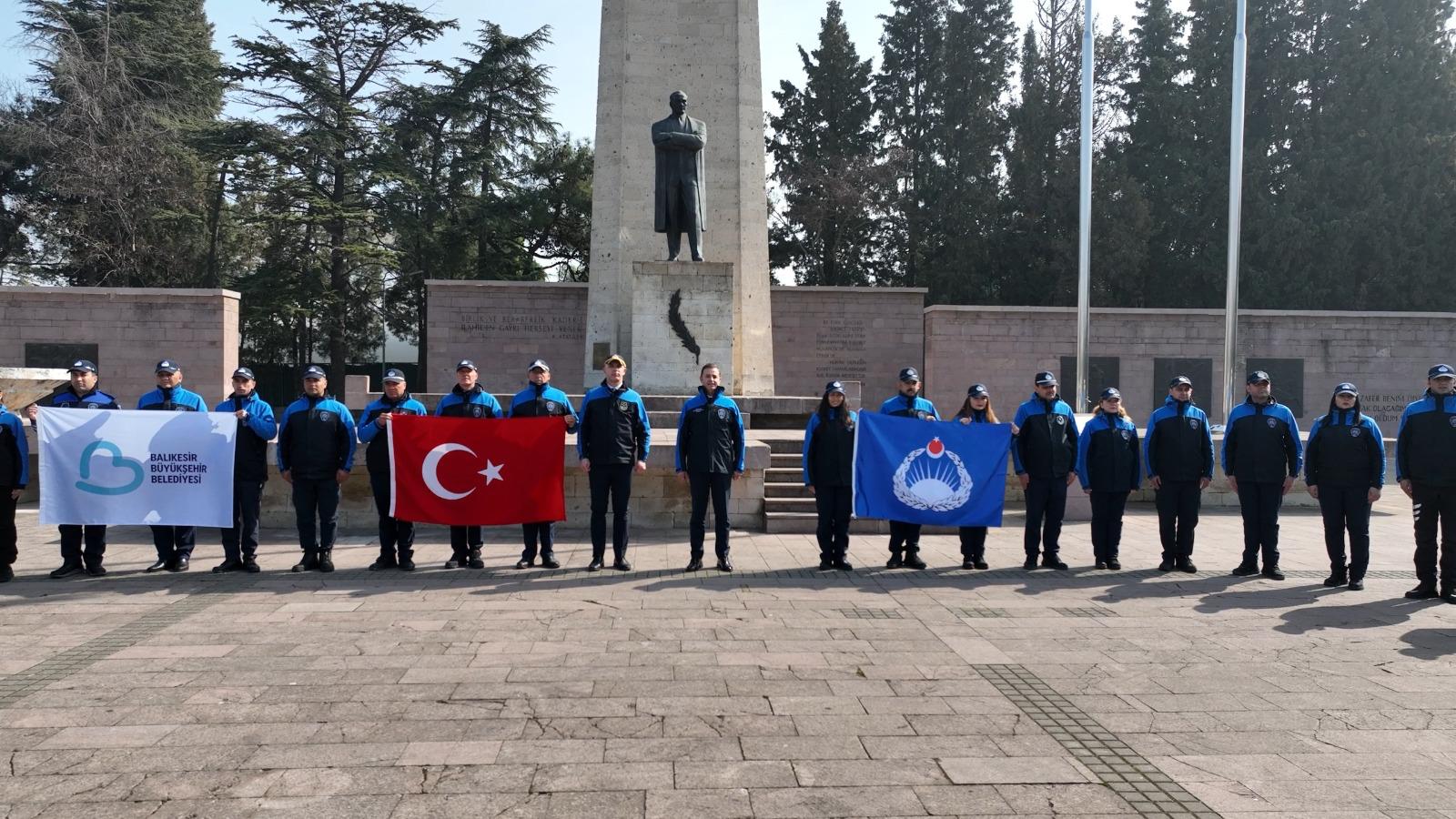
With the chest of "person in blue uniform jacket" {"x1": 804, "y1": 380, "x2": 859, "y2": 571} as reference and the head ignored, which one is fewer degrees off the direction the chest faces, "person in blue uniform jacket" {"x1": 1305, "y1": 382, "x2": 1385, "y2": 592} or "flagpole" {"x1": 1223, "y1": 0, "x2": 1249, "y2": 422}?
the person in blue uniform jacket

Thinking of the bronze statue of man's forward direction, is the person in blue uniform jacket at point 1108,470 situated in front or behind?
in front

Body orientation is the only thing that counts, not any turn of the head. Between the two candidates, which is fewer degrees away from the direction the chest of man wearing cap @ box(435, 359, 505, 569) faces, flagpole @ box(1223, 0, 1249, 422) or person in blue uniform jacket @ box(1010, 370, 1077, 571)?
the person in blue uniform jacket

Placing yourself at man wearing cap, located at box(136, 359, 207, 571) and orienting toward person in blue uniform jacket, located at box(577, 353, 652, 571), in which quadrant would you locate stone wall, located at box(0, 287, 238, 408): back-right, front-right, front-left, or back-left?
back-left

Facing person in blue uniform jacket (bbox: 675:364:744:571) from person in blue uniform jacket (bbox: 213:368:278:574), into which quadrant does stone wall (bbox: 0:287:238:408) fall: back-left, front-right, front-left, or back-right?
back-left

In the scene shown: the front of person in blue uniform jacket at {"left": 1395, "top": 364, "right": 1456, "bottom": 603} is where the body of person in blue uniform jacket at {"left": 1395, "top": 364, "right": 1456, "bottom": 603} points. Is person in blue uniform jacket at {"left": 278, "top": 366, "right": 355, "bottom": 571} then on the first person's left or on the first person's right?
on the first person's right

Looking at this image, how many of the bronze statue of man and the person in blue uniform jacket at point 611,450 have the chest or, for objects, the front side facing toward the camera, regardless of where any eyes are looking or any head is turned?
2

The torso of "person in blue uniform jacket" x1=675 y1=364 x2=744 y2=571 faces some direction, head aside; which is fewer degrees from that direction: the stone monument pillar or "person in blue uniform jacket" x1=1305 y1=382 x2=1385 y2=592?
the person in blue uniform jacket

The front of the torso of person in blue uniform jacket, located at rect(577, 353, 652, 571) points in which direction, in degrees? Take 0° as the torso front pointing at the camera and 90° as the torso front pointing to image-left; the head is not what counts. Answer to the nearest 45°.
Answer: approximately 0°

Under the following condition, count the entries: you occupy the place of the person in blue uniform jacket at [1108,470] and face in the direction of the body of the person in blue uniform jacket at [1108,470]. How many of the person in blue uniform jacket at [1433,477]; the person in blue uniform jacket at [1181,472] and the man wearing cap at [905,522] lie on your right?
1
